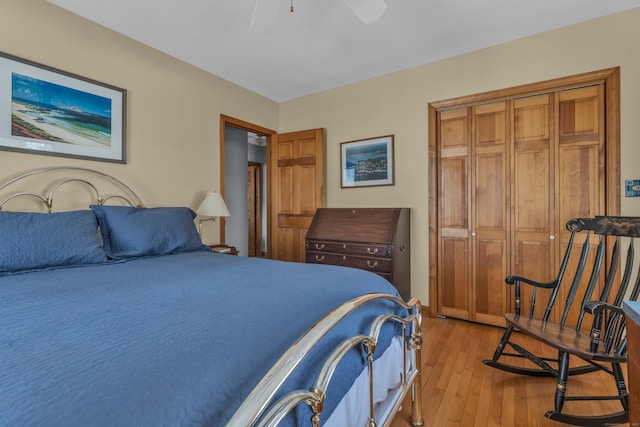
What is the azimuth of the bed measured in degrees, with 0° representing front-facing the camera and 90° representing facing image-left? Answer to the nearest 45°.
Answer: approximately 315°

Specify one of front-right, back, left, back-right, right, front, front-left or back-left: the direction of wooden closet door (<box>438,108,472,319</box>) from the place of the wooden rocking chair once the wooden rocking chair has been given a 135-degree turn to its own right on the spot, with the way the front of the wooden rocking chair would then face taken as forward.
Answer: front-left

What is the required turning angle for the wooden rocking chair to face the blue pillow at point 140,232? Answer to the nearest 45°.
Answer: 0° — it already faces it

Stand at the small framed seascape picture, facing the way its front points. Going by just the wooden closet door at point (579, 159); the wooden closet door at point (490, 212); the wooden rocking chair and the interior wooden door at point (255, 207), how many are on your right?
1

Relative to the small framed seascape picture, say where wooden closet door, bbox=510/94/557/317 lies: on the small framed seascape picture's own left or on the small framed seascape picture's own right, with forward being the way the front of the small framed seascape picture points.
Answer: on the small framed seascape picture's own left

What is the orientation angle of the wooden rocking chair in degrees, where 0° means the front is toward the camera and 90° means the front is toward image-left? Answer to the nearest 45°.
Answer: approximately 45°

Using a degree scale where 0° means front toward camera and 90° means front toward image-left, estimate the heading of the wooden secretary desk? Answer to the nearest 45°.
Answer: approximately 45°

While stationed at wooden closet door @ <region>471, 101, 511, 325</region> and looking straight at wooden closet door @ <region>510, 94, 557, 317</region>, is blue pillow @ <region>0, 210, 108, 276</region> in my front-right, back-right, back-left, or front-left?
back-right

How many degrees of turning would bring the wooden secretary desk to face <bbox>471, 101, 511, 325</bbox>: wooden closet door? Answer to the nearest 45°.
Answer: approximately 135° to its left

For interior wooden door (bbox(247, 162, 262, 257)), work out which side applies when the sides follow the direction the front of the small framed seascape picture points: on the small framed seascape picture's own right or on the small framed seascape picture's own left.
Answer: on the small framed seascape picture's own right

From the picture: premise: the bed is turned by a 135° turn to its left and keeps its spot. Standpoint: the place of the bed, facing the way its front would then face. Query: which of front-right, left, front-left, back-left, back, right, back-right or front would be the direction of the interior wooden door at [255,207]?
front

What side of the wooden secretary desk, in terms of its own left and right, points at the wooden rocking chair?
left

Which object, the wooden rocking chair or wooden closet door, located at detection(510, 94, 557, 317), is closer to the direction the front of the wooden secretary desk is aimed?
the wooden rocking chair

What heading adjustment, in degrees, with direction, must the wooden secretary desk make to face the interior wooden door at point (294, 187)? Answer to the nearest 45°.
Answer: approximately 90° to its right

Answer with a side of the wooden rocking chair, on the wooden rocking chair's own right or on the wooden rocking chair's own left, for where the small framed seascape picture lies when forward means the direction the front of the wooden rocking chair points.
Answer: on the wooden rocking chair's own right

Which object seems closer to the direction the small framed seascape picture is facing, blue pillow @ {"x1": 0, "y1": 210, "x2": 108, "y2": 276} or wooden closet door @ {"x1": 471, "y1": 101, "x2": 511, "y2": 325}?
the blue pillow

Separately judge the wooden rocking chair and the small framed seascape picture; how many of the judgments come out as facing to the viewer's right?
0
